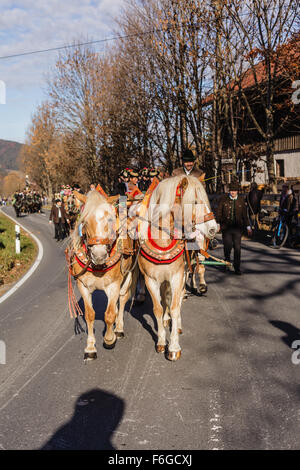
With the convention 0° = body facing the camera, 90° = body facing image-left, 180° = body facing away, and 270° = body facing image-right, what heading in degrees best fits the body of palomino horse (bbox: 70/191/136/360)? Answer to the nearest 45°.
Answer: approximately 0°

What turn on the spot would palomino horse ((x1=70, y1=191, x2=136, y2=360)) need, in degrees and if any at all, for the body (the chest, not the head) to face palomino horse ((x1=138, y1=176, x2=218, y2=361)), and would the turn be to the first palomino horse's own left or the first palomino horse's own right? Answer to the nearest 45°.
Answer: approximately 90° to the first palomino horse's own left

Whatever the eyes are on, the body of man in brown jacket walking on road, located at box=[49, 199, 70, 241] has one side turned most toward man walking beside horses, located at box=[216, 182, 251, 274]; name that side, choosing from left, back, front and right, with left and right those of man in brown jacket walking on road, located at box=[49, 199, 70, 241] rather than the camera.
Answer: front

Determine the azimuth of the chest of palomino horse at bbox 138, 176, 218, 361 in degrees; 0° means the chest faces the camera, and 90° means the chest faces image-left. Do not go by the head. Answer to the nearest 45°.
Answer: approximately 0°

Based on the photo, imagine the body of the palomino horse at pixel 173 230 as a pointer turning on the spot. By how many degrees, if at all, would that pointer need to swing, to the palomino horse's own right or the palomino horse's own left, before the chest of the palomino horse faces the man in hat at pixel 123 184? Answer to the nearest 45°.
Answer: approximately 180°

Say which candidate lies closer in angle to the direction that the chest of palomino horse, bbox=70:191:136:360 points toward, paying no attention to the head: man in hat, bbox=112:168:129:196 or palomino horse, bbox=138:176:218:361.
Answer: the palomino horse

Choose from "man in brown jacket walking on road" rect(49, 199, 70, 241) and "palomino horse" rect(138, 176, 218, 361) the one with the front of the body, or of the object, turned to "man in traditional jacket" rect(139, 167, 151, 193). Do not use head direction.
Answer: the man in brown jacket walking on road

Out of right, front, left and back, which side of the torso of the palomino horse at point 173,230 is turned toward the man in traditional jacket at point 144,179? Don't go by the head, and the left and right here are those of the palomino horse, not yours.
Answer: back
